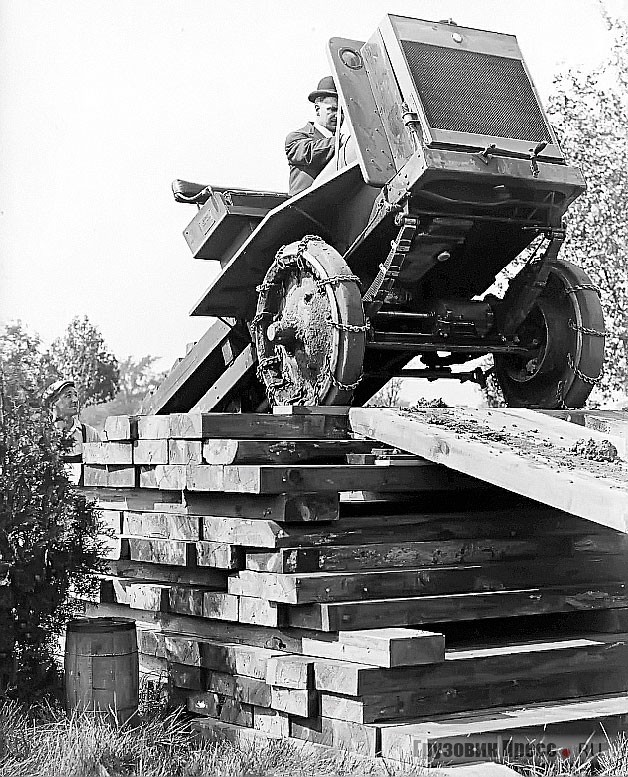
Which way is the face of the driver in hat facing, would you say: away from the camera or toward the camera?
toward the camera

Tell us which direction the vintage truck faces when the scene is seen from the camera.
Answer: facing the viewer and to the right of the viewer

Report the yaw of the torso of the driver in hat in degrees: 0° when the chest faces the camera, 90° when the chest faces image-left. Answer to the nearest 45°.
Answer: approximately 315°
